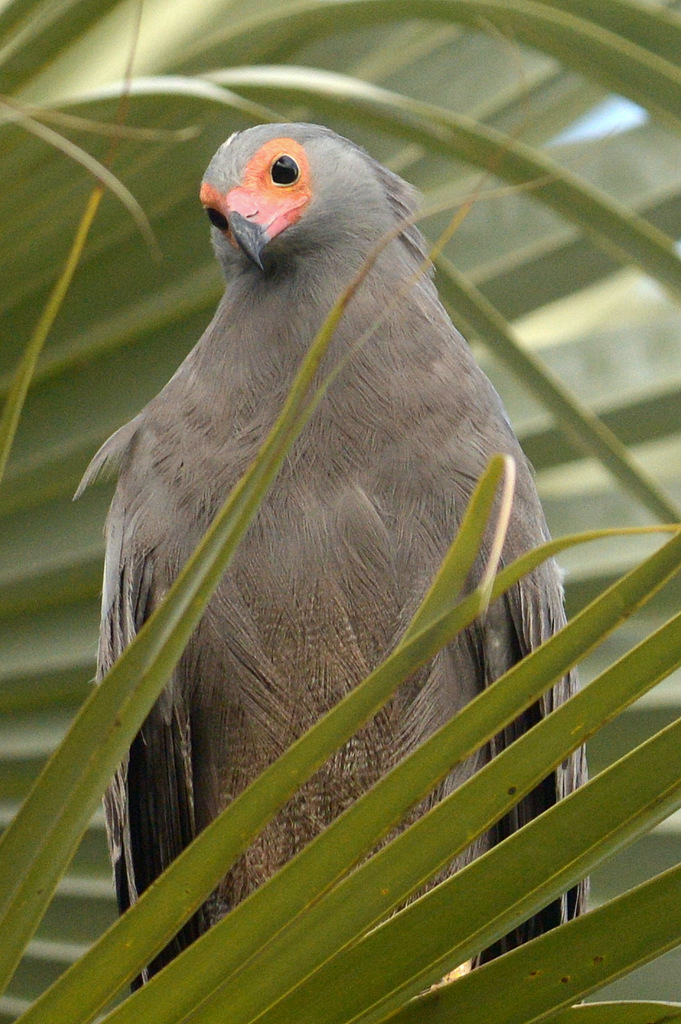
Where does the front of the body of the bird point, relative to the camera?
toward the camera
